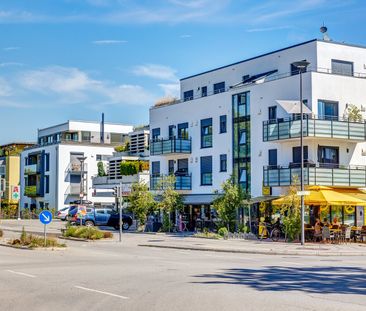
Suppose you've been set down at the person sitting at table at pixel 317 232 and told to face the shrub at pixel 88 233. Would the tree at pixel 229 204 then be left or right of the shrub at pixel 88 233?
right

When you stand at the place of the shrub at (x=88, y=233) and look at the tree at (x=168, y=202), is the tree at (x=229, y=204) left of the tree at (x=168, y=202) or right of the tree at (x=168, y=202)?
right
